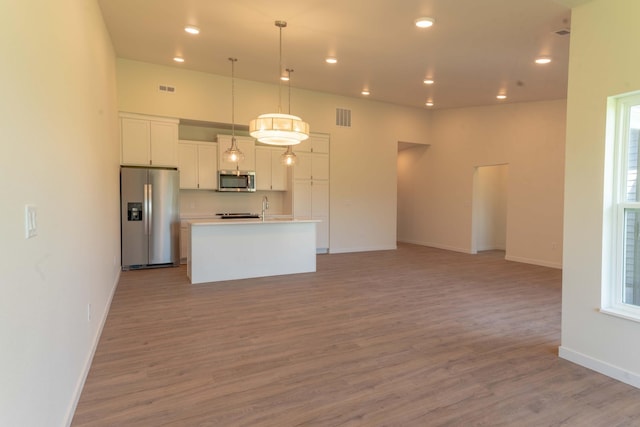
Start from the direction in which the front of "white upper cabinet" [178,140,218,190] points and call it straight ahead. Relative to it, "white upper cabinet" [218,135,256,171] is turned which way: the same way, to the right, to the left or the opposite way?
the same way

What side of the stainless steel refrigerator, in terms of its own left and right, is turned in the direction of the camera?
front

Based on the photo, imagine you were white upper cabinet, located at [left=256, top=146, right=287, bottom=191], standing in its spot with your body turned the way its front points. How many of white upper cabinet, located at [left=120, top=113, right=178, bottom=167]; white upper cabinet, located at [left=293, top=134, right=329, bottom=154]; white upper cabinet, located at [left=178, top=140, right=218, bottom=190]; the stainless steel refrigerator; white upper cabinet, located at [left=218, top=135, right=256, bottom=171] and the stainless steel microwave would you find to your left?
1

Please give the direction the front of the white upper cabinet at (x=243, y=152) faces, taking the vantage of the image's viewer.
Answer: facing the viewer

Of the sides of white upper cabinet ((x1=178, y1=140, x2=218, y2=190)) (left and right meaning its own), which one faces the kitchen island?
front

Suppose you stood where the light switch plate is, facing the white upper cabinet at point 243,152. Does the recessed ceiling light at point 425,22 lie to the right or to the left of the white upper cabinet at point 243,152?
right

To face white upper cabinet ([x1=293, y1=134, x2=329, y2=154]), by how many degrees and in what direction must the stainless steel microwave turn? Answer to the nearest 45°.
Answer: approximately 90° to its left

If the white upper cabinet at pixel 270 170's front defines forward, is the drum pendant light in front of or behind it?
in front

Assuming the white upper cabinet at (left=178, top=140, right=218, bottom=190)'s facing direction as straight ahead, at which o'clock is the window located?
The window is roughly at 11 o'clock from the white upper cabinet.

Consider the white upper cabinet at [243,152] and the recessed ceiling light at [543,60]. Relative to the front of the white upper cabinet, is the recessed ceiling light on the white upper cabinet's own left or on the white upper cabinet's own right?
on the white upper cabinet's own left

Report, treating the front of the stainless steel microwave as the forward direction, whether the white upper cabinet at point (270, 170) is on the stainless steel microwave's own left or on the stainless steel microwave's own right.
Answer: on the stainless steel microwave's own left

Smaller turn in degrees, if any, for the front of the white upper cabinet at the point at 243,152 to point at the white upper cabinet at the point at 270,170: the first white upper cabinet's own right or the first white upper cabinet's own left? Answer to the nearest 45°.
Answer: approximately 90° to the first white upper cabinet's own left

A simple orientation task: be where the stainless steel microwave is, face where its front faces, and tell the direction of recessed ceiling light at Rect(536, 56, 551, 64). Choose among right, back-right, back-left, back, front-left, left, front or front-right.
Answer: front-left

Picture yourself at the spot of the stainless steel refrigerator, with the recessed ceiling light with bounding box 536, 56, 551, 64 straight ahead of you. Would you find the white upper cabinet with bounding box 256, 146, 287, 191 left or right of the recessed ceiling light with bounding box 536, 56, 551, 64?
left

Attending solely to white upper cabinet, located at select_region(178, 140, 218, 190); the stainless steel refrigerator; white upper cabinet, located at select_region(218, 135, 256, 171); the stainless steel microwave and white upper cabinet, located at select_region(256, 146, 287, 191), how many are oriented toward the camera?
5
